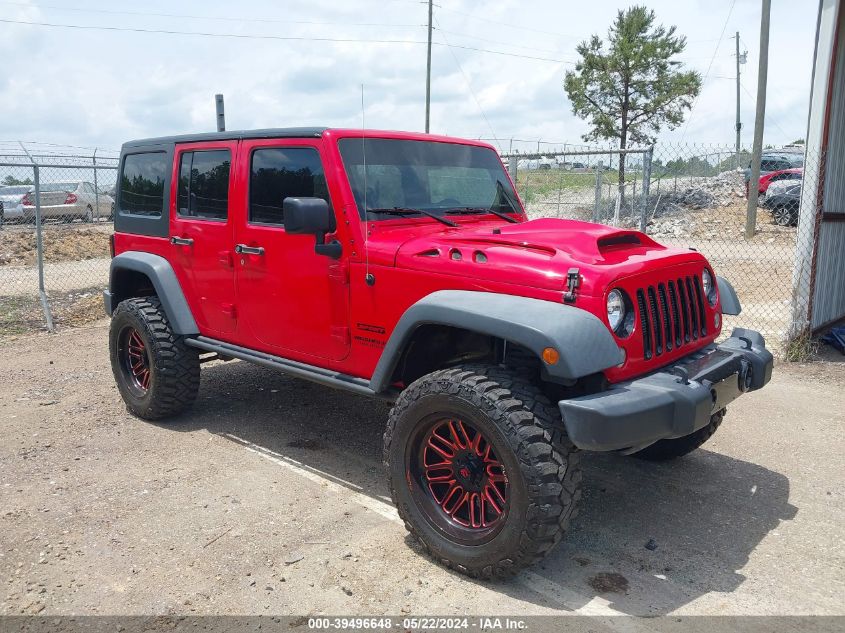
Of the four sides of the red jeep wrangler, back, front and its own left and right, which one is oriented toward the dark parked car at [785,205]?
left

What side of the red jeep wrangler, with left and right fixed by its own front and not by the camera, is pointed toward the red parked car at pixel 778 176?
left

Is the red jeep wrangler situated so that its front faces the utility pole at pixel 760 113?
no

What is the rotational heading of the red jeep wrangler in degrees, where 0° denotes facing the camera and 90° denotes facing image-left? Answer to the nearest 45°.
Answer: approximately 315°

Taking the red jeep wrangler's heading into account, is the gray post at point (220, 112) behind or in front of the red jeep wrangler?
behind

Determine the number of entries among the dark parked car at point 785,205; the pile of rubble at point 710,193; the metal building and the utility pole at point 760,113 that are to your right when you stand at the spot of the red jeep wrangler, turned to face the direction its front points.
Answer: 0

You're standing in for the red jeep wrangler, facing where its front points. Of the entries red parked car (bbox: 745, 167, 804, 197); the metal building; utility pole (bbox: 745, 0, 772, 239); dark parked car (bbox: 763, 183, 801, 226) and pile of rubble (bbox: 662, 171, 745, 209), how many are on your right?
0

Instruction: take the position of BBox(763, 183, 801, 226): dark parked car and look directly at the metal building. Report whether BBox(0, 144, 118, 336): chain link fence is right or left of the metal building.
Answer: right

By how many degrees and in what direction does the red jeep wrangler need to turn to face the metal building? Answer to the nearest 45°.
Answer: approximately 90° to its left

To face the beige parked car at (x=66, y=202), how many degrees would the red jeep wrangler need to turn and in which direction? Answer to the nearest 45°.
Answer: approximately 180°

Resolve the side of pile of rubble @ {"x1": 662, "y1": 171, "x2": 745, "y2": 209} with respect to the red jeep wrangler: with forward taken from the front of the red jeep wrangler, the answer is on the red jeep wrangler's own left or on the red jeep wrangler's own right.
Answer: on the red jeep wrangler's own left

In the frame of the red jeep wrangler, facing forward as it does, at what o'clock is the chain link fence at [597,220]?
The chain link fence is roughly at 8 o'clock from the red jeep wrangler.

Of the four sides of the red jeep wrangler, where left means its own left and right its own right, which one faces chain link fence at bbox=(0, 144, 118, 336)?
back
